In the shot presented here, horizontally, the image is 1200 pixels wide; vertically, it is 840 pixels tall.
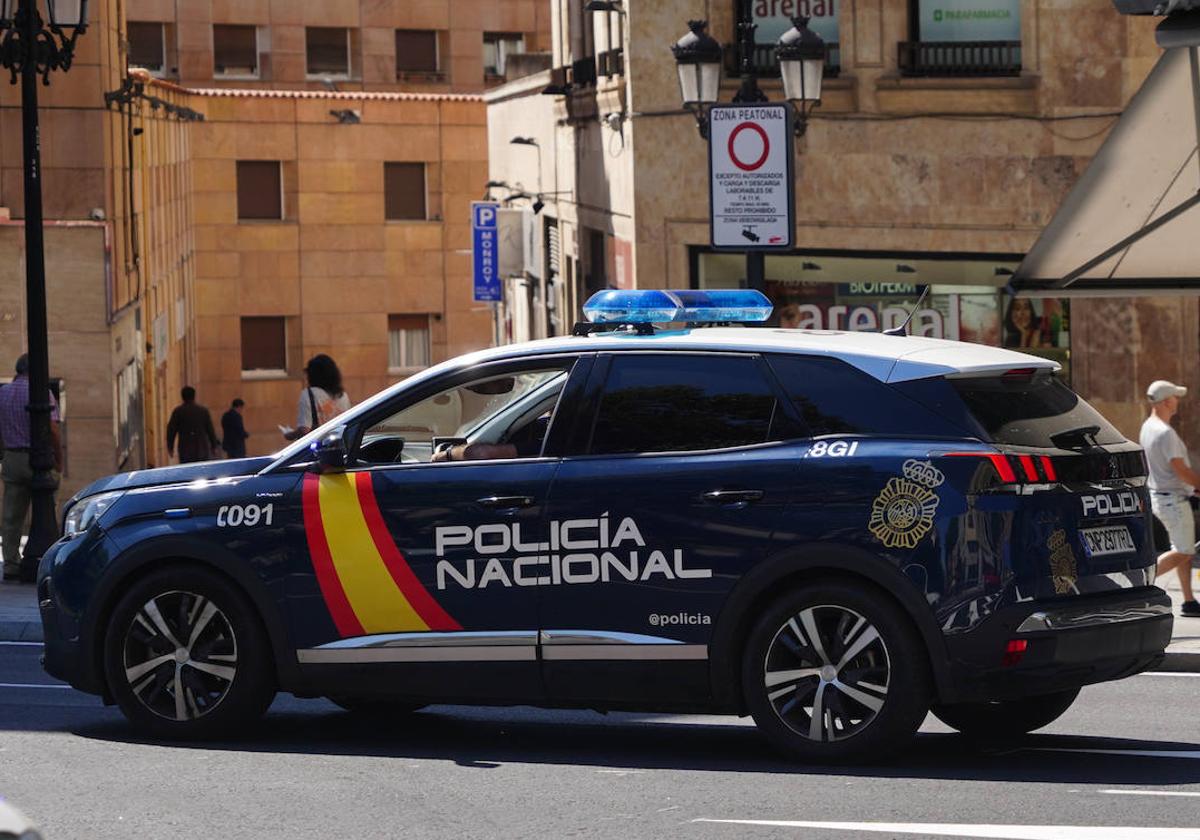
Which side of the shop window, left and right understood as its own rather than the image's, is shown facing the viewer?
front

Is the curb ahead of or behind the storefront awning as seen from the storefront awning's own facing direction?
ahead

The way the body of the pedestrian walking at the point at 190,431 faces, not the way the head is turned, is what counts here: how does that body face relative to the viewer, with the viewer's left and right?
facing away from the viewer

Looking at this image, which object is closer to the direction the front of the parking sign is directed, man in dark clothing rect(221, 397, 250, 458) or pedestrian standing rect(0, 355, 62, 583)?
the pedestrian standing

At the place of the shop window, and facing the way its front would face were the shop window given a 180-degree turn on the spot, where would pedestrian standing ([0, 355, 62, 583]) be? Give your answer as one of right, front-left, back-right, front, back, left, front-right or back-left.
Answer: back-left

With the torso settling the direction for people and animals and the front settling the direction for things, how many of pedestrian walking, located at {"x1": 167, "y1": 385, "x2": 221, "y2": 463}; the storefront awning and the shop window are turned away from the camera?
1

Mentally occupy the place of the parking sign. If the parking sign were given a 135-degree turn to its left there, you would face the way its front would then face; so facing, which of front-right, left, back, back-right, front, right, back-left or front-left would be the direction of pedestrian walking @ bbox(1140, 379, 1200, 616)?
back-right
